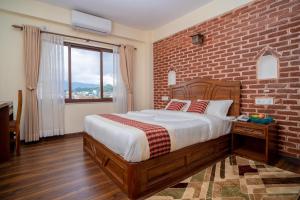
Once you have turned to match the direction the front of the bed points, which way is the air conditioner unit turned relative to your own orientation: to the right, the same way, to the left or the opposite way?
to the left

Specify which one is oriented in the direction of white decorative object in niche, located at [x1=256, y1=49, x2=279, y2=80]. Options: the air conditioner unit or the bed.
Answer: the air conditioner unit

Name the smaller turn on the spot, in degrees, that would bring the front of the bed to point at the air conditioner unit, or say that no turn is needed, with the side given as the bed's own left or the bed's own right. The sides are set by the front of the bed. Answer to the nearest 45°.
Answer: approximately 90° to the bed's own right

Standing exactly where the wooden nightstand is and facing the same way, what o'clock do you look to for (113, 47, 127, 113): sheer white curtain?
The sheer white curtain is roughly at 2 o'clock from the wooden nightstand.

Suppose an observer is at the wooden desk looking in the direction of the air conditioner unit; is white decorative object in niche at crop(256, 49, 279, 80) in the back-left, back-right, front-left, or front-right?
front-right

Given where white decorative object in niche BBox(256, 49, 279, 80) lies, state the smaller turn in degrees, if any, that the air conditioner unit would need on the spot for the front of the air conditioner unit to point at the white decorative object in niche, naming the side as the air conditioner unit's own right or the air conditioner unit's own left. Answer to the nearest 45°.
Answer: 0° — it already faces it

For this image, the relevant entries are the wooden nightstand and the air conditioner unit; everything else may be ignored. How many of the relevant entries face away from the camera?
0

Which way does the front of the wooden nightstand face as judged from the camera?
facing the viewer and to the left of the viewer

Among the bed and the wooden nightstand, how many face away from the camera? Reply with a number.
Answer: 0

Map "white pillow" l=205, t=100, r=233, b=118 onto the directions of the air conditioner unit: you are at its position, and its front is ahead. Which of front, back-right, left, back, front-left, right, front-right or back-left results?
front

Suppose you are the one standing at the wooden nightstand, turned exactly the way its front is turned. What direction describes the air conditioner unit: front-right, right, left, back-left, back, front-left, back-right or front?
front-right

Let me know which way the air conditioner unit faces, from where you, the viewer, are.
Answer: facing the viewer and to the right of the viewer
